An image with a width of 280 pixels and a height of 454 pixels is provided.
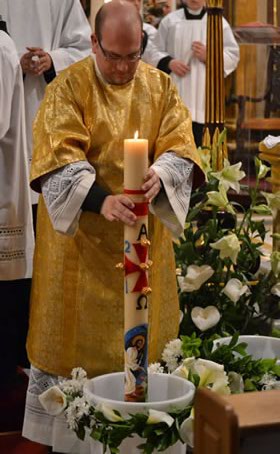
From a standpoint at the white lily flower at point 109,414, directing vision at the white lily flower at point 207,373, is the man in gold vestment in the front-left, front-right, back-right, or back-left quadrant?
front-left

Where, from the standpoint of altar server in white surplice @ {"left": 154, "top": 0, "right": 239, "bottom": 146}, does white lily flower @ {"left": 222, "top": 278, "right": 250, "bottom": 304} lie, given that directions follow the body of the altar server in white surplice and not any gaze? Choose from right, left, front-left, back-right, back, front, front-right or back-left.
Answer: front

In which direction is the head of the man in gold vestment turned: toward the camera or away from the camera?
toward the camera

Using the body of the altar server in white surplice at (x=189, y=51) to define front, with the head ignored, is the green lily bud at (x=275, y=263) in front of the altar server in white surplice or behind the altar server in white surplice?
in front

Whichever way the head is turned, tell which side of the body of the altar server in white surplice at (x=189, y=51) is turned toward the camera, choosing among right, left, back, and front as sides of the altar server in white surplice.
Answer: front

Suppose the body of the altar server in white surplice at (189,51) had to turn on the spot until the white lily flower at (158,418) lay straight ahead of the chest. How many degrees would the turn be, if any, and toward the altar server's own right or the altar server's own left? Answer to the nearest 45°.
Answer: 0° — they already face it

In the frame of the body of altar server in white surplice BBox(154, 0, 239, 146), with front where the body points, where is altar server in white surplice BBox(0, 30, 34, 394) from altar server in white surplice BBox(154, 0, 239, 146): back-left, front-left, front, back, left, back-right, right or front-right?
front

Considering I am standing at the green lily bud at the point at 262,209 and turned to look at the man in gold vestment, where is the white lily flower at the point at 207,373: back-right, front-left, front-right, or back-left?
front-left

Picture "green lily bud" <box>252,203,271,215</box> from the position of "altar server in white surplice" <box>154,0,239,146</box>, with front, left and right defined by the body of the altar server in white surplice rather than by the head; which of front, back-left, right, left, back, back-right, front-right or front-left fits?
front
